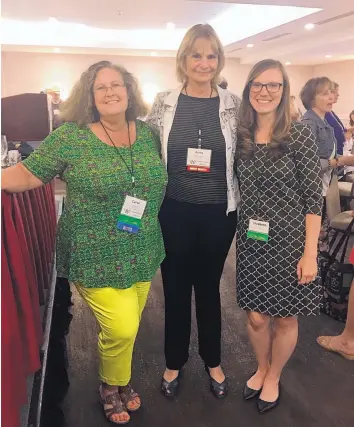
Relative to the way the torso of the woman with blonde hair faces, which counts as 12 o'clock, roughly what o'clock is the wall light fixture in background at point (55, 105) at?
The wall light fixture in background is roughly at 5 o'clock from the woman with blonde hair.

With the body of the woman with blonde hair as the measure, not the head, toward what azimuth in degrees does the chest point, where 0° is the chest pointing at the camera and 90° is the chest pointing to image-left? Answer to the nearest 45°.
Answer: approximately 0°

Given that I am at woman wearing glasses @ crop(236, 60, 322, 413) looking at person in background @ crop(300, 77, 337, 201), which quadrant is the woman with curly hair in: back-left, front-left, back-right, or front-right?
back-left
